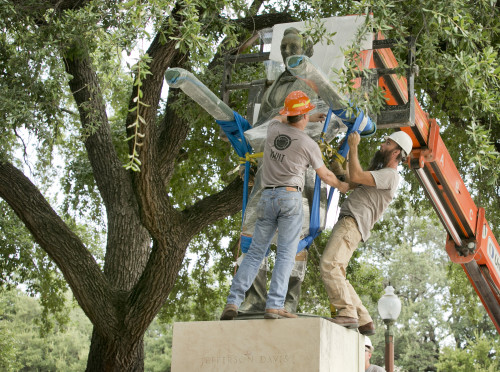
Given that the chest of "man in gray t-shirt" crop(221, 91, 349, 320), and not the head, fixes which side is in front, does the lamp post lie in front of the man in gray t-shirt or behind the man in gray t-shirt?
in front

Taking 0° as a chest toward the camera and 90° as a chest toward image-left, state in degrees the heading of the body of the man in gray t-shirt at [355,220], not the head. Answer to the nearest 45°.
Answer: approximately 90°

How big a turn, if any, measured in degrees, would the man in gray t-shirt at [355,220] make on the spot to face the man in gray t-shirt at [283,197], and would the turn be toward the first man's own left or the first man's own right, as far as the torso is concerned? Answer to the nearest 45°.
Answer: approximately 45° to the first man's own left

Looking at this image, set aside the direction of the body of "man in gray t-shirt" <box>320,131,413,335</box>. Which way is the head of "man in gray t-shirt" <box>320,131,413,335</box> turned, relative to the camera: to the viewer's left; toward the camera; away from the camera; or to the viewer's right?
to the viewer's left

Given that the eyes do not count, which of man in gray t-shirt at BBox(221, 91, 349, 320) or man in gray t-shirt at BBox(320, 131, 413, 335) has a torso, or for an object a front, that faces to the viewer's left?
man in gray t-shirt at BBox(320, 131, 413, 335)

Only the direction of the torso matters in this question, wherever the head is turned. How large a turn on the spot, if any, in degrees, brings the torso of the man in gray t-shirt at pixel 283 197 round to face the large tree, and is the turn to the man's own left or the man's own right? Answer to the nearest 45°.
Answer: approximately 90° to the man's own left

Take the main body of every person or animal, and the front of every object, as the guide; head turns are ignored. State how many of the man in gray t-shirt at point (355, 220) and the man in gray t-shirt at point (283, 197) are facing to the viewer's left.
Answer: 1

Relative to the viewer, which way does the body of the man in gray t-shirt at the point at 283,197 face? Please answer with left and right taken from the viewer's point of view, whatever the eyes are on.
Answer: facing away from the viewer and to the right of the viewer
